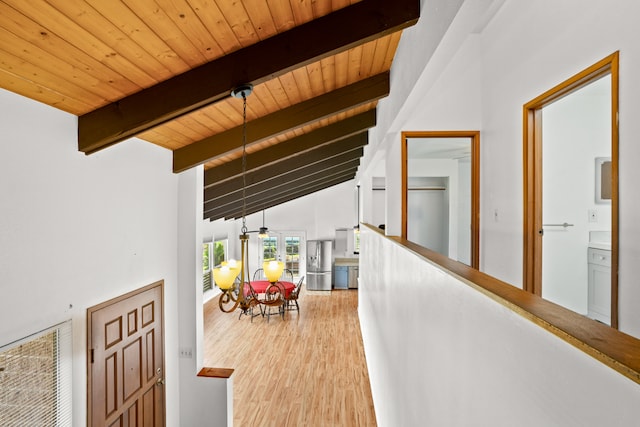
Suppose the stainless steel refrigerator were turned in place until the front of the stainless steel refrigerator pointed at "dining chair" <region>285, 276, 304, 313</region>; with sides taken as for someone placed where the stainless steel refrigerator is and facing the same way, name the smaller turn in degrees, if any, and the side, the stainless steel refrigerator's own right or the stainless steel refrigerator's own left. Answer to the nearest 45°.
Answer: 0° — it already faces it

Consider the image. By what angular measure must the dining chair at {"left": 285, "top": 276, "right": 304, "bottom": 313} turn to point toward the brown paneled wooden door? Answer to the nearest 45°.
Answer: approximately 90° to its left

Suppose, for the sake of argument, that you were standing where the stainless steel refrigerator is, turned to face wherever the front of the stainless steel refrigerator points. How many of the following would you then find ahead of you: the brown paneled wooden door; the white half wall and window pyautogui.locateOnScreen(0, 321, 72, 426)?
3

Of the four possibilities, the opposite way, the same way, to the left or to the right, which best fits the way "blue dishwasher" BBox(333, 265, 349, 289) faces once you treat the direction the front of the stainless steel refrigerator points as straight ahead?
the same way

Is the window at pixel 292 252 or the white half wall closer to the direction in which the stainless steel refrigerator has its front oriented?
the white half wall

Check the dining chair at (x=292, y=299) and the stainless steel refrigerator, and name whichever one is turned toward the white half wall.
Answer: the stainless steel refrigerator

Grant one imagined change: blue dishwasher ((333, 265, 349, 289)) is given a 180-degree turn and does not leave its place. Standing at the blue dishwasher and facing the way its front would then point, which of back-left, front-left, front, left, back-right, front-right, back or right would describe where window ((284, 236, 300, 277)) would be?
left

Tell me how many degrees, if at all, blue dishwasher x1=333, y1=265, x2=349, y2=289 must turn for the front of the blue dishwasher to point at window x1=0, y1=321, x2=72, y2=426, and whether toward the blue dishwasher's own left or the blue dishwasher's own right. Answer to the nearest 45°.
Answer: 0° — it already faces it

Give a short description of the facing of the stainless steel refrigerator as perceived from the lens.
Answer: facing the viewer

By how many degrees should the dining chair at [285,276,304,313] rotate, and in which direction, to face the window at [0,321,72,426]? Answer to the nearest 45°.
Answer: approximately 90° to its left

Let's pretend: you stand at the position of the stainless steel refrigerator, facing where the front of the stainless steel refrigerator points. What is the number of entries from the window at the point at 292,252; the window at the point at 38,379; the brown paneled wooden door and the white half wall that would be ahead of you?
3

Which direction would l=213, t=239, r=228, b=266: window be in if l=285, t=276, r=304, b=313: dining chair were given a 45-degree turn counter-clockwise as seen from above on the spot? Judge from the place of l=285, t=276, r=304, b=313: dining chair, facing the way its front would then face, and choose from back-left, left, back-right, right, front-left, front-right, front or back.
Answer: right

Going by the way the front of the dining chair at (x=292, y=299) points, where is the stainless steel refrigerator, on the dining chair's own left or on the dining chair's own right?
on the dining chair's own right

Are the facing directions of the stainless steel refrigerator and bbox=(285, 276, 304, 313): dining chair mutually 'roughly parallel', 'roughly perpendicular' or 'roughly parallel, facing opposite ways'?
roughly perpendicular

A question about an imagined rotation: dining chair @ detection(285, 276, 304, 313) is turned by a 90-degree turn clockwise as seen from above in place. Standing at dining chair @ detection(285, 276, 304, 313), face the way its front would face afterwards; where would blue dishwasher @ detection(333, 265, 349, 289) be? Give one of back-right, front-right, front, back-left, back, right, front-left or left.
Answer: front-right

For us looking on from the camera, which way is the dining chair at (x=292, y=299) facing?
facing to the left of the viewer

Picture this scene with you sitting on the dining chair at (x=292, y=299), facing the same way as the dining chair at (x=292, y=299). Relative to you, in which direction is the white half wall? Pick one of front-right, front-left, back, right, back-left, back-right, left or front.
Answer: left
